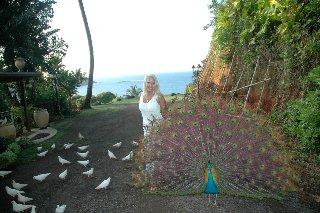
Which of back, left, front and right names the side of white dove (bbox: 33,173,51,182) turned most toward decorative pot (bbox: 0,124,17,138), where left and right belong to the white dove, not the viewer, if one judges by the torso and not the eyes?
right

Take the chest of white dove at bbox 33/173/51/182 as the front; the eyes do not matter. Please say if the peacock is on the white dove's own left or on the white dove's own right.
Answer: on the white dove's own left

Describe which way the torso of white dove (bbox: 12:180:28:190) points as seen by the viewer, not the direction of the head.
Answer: to the viewer's left

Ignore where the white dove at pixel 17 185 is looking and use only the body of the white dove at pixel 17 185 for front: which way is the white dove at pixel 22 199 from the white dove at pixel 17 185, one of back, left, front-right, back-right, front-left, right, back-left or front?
left

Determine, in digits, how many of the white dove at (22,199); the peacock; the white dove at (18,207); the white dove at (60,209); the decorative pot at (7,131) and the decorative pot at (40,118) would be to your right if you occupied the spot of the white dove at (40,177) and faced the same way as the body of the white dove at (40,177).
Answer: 2

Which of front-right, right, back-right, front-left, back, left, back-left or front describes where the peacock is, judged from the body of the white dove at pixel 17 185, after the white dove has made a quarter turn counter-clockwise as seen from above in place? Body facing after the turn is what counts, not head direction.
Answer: front-left

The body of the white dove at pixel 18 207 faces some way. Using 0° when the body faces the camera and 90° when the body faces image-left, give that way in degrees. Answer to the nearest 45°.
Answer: approximately 90°

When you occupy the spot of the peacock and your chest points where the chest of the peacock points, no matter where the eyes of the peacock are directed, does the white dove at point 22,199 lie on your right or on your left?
on your right

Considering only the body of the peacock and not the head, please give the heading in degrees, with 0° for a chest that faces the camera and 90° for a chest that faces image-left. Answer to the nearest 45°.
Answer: approximately 0°

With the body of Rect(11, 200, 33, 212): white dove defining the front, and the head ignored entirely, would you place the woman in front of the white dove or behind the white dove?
behind

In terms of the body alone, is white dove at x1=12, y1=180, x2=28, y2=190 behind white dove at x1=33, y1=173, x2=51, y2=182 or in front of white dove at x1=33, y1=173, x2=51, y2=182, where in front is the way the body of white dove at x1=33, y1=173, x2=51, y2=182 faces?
in front
